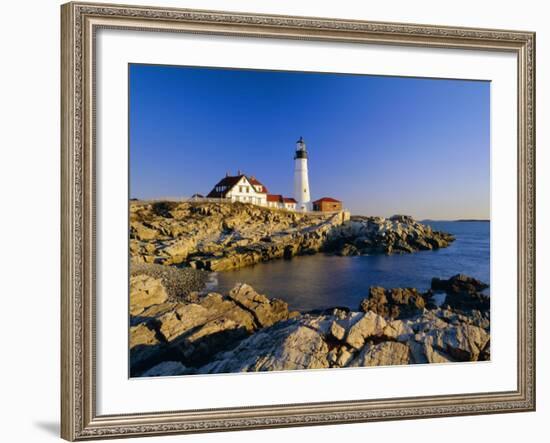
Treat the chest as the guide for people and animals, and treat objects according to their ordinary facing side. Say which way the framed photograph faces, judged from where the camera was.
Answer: facing the viewer and to the right of the viewer
